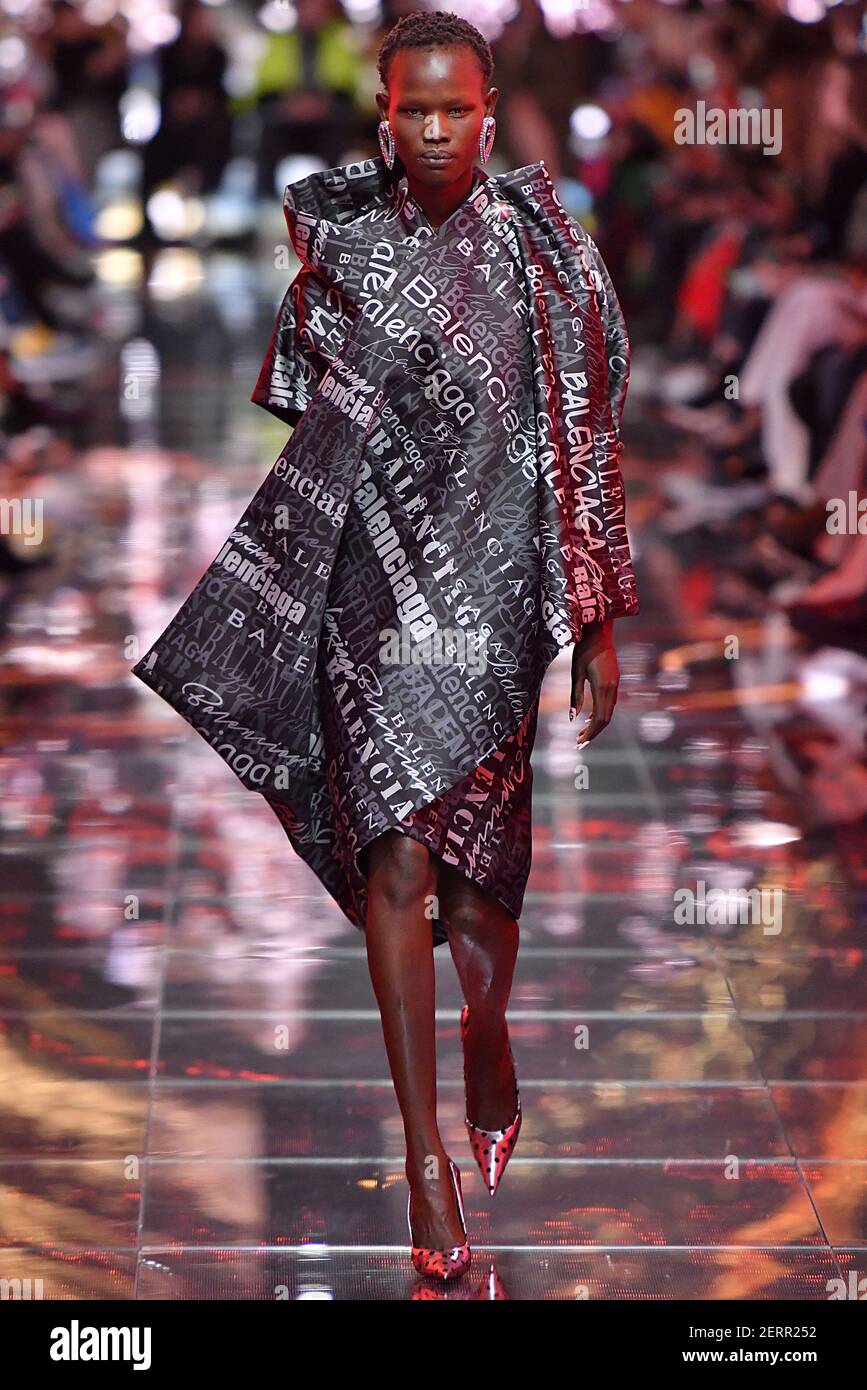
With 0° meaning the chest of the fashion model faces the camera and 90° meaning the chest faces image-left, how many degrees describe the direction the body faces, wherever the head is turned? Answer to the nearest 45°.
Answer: approximately 0°
